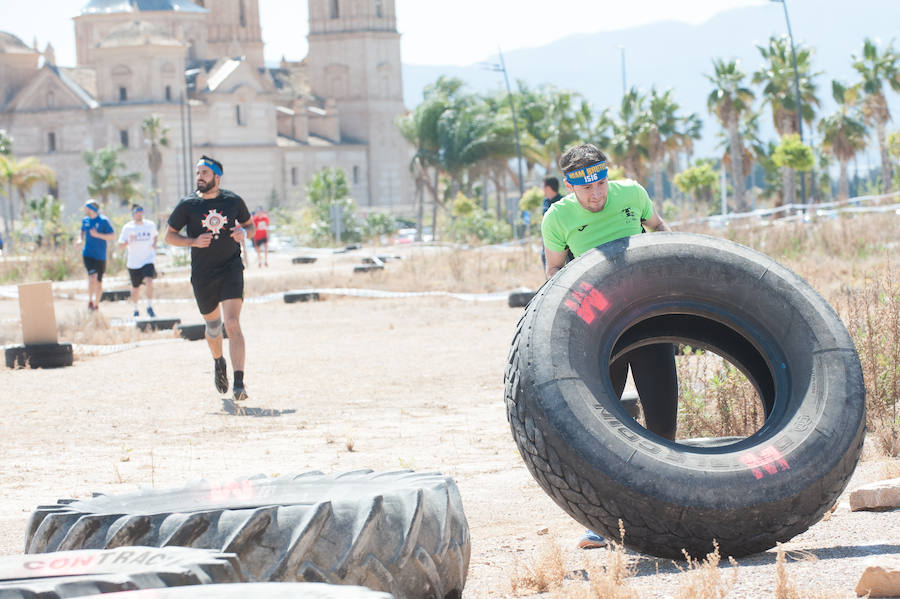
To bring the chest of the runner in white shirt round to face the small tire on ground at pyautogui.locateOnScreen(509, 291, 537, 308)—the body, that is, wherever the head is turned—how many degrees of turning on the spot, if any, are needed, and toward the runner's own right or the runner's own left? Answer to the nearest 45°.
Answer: approximately 90° to the runner's own left

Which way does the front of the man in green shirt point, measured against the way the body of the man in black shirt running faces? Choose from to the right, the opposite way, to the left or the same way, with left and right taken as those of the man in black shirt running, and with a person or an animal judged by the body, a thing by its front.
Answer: the same way

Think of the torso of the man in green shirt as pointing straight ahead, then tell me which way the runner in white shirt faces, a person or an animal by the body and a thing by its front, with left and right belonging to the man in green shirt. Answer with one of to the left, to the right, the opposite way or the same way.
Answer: the same way

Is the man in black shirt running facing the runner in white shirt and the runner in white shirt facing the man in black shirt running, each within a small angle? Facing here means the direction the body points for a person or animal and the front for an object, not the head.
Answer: no

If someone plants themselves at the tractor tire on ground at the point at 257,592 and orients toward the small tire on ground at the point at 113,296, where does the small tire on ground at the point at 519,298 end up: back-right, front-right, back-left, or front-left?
front-right

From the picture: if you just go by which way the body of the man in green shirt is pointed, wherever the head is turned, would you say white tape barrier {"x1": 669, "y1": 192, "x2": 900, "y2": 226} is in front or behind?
behind

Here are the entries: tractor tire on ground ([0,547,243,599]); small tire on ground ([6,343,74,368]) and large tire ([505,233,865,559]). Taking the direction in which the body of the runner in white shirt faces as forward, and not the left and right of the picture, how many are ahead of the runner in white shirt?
3

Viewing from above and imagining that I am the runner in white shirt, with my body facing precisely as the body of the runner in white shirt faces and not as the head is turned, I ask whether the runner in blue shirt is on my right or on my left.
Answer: on my right

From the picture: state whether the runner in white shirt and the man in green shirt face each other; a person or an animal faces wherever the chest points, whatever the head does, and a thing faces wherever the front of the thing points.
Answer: no

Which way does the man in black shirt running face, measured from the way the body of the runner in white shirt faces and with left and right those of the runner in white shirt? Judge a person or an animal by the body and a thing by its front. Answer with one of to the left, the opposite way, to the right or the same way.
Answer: the same way

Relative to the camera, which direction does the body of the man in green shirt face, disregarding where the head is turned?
toward the camera

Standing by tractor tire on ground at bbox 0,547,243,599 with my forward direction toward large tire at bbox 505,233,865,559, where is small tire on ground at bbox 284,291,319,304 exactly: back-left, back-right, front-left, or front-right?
front-left

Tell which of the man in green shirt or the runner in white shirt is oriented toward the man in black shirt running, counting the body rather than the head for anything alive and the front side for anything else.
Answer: the runner in white shirt

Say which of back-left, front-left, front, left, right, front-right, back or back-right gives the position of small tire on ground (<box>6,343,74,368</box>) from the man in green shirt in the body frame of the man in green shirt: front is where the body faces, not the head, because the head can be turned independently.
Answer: back-right

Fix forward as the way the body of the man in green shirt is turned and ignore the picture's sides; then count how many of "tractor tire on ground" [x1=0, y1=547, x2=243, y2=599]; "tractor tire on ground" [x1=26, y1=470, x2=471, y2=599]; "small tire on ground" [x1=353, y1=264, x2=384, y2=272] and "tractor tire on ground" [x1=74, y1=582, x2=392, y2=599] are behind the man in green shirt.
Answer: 1

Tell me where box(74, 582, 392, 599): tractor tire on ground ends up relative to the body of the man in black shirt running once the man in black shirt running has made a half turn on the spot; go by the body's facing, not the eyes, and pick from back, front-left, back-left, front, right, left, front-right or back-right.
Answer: back

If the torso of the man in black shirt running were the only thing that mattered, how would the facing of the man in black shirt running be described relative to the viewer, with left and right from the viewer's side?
facing the viewer

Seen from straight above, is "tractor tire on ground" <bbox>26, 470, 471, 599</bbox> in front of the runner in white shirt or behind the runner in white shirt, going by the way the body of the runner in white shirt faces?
in front
